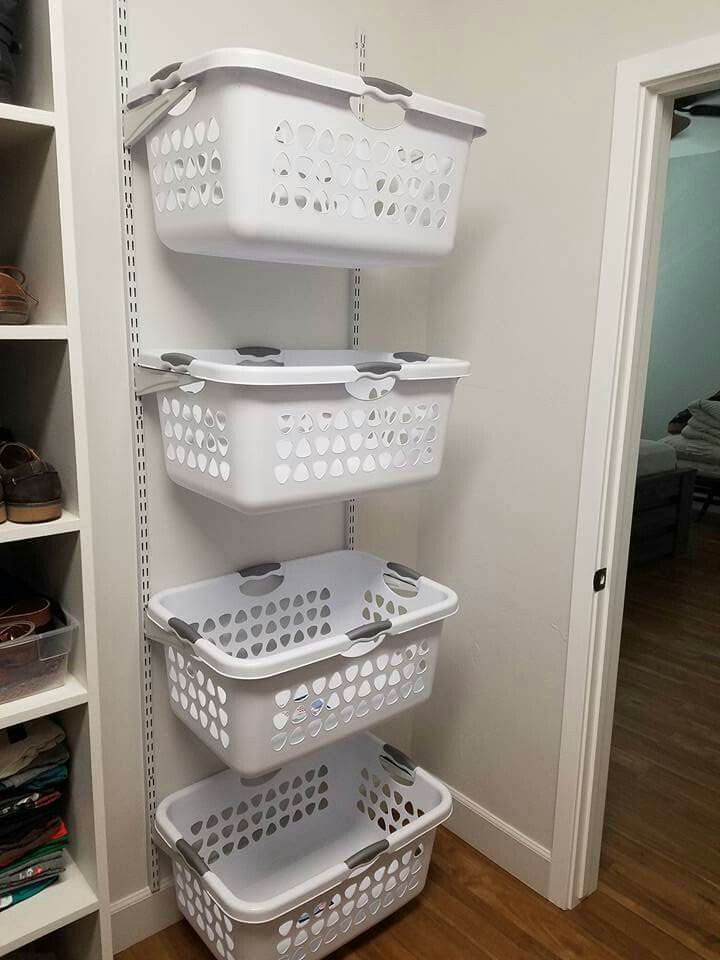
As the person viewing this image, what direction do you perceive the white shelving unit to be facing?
facing the viewer and to the right of the viewer

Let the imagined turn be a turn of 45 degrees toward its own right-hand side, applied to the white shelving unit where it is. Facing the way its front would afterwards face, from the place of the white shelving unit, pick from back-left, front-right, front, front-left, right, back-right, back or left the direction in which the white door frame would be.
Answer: left
